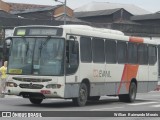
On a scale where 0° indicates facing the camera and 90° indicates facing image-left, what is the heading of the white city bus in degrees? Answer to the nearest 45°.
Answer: approximately 45°
